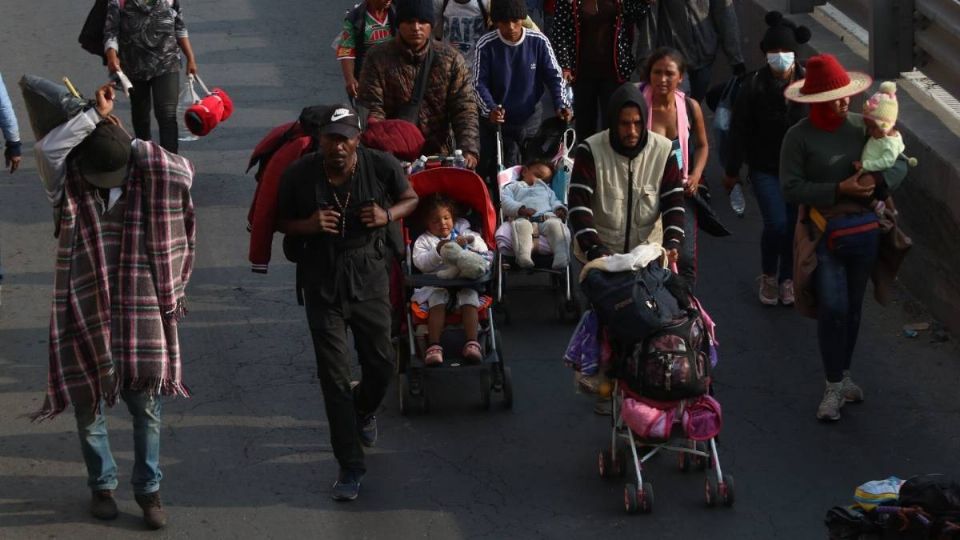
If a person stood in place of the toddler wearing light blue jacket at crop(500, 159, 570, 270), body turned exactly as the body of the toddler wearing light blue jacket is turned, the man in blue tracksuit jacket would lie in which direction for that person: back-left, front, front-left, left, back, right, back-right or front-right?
back

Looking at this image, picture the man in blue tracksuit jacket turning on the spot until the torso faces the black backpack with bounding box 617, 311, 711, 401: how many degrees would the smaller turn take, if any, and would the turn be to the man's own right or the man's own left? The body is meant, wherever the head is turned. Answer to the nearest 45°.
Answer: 0° — they already face it

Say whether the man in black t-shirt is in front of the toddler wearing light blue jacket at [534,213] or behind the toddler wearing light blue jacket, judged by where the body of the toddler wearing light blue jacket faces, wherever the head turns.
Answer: in front

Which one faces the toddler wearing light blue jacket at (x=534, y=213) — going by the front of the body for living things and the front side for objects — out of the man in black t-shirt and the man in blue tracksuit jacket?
the man in blue tracksuit jacket

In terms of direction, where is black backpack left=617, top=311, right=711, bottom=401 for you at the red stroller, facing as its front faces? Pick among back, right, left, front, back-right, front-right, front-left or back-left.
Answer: front-left

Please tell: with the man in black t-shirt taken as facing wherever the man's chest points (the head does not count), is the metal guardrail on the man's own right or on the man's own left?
on the man's own left
